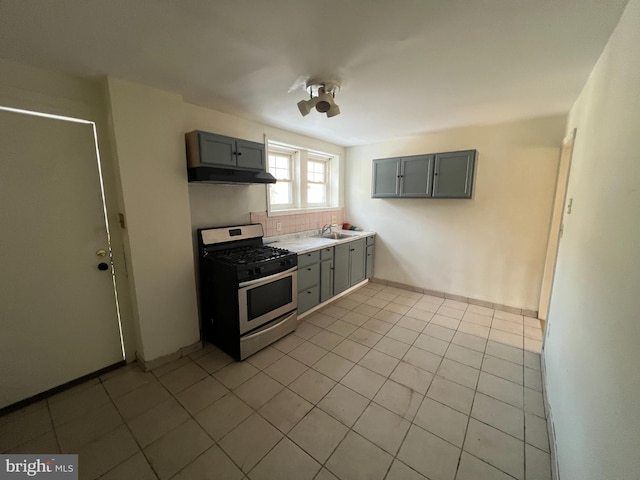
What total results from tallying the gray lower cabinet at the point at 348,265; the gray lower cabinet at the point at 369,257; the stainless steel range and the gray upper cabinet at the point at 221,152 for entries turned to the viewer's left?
0

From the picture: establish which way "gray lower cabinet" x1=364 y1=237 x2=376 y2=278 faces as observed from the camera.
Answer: facing the viewer and to the right of the viewer

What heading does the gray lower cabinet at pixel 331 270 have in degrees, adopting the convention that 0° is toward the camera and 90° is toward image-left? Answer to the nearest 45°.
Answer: approximately 315°

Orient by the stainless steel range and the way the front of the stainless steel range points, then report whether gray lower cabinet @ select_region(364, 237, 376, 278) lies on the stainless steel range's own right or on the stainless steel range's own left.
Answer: on the stainless steel range's own left

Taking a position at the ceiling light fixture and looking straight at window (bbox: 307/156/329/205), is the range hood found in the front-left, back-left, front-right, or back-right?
front-left

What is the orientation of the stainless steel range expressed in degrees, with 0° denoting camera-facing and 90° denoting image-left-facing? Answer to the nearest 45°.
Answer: approximately 315°

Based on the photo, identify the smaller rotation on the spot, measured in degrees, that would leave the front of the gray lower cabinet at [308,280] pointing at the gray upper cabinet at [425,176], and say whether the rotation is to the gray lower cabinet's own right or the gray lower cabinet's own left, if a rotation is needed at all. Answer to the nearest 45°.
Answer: approximately 45° to the gray lower cabinet's own left

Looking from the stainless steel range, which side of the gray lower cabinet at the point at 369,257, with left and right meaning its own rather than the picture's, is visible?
right

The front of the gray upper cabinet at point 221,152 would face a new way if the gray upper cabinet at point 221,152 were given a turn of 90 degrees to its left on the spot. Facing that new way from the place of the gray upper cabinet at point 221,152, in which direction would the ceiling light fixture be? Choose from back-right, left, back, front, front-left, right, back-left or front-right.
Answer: right

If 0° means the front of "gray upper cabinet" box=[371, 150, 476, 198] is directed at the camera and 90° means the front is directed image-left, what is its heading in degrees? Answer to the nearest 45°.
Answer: approximately 45°

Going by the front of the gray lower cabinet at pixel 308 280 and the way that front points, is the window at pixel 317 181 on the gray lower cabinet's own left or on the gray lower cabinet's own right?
on the gray lower cabinet's own left

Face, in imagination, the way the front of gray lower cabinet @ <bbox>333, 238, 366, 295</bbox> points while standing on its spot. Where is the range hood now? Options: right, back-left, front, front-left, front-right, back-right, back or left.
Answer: right
